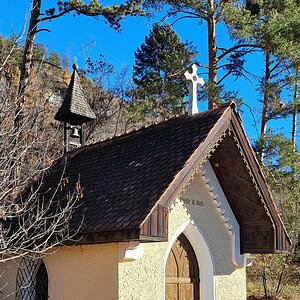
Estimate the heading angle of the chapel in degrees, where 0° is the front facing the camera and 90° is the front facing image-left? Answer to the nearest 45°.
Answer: approximately 315°

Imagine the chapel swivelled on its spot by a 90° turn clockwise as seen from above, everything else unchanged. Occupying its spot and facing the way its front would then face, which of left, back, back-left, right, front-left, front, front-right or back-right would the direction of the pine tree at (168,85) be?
back-right
